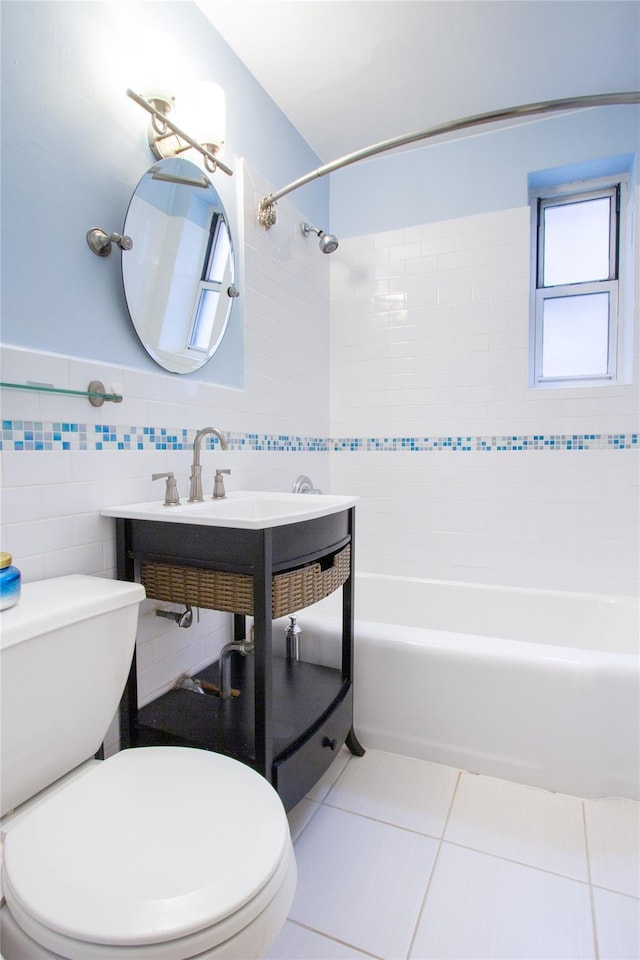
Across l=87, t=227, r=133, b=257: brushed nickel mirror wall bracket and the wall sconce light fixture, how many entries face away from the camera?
0

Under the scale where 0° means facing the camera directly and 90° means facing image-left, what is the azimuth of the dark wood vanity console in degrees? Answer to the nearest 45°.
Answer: approximately 315°

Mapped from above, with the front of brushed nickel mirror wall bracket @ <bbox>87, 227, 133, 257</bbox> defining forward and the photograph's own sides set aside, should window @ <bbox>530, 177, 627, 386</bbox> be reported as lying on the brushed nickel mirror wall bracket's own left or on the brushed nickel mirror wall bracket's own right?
on the brushed nickel mirror wall bracket's own left

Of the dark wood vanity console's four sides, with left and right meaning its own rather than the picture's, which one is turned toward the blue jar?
right

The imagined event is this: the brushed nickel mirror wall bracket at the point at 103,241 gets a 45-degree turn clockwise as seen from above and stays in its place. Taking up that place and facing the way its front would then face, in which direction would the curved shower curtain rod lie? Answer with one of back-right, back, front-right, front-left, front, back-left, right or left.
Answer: left

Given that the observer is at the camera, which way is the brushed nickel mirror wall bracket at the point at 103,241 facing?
facing the viewer and to the right of the viewer
